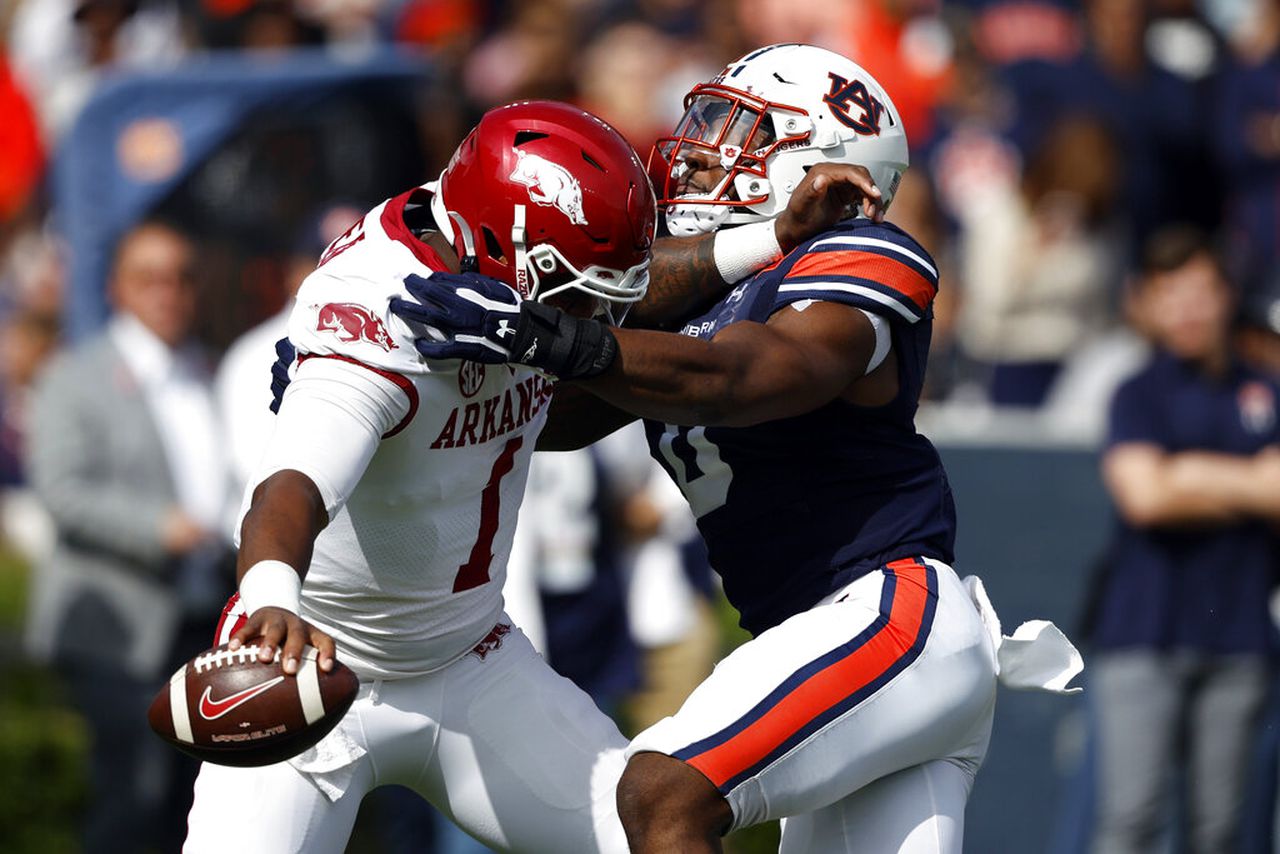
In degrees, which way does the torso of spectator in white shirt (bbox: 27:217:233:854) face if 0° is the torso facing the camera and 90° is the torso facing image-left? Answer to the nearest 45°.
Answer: approximately 315°

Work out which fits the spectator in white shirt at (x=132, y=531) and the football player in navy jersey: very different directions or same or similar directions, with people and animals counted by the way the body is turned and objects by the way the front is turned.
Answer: very different directions

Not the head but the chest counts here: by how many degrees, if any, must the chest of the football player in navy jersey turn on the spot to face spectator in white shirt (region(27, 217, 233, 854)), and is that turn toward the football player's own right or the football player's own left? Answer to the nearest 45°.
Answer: approximately 45° to the football player's own right

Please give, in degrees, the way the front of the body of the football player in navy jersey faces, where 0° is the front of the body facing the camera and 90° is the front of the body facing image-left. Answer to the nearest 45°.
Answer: approximately 90°

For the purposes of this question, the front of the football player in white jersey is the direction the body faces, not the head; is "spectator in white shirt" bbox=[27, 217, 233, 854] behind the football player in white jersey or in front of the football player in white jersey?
behind

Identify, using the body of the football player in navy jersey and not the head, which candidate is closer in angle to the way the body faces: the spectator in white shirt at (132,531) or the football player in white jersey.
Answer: the football player in white jersey
